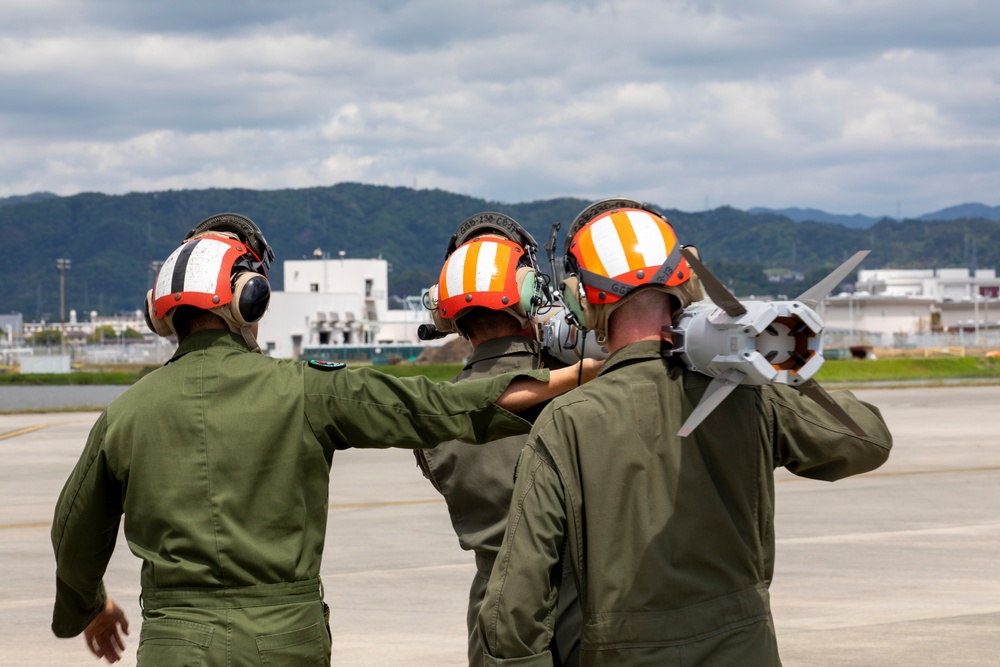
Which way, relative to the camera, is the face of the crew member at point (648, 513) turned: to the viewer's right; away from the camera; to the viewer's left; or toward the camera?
away from the camera

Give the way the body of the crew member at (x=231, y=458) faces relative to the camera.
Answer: away from the camera

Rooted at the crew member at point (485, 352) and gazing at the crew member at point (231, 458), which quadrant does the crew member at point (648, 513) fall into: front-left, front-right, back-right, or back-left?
front-left

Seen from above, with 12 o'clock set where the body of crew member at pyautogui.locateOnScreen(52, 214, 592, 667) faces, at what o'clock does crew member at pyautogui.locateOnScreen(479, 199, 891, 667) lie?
crew member at pyautogui.locateOnScreen(479, 199, 891, 667) is roughly at 4 o'clock from crew member at pyautogui.locateOnScreen(52, 214, 592, 667).

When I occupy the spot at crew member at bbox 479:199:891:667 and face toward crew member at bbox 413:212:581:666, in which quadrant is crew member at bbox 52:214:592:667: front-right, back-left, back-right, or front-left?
front-left

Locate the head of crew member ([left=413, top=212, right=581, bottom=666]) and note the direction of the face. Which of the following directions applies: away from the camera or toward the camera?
away from the camera

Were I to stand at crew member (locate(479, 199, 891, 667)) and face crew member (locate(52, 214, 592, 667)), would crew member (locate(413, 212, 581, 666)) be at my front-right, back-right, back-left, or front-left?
front-right

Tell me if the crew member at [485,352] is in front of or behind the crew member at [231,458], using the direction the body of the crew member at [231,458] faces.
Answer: in front
